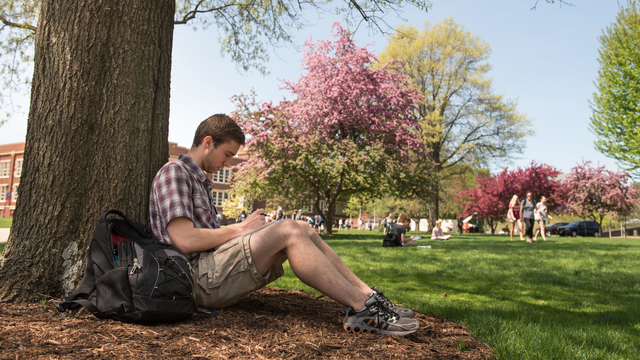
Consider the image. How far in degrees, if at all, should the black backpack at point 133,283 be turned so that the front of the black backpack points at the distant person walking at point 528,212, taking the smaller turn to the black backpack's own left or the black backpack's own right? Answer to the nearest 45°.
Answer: approximately 90° to the black backpack's own left

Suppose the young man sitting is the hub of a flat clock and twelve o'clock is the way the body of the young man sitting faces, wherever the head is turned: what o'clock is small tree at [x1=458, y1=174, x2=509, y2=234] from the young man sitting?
The small tree is roughly at 10 o'clock from the young man sitting.

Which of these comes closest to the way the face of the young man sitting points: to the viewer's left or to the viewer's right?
to the viewer's right

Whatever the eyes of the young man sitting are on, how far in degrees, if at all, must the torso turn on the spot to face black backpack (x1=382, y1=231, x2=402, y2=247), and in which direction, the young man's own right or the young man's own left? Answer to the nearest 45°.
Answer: approximately 90° to the young man's own left

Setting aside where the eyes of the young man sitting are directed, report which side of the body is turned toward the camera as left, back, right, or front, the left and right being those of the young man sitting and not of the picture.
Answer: right

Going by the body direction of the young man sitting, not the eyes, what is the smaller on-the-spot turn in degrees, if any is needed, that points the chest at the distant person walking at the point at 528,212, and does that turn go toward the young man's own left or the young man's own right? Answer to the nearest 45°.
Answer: approximately 45° to the young man's own left

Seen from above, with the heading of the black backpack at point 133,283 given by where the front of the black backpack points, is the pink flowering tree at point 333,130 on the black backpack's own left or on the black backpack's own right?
on the black backpack's own left

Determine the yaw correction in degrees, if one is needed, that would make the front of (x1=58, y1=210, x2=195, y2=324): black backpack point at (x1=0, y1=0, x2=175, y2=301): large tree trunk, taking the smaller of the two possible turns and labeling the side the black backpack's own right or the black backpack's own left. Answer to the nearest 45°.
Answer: approximately 180°

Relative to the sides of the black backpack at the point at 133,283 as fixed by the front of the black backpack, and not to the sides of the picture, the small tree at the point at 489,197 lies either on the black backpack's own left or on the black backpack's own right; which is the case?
on the black backpack's own left
